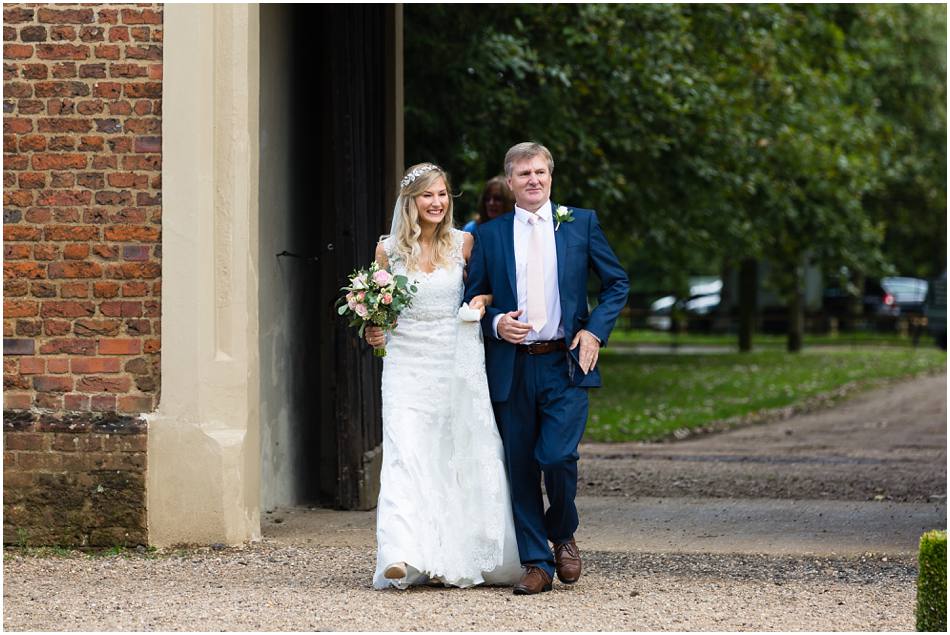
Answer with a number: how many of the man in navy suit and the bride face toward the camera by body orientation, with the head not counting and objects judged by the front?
2

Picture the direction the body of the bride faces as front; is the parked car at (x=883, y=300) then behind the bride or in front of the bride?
behind

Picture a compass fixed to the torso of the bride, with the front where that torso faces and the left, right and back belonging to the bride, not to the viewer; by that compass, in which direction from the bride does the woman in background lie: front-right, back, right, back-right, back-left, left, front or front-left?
back

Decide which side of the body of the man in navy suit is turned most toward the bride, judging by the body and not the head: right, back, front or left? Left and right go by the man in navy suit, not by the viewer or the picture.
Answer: right

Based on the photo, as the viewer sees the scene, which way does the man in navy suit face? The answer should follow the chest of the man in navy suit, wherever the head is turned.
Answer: toward the camera

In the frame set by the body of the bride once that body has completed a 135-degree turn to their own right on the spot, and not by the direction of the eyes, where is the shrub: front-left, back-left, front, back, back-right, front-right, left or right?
back

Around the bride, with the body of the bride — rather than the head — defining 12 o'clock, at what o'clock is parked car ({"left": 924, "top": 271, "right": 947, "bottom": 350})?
The parked car is roughly at 7 o'clock from the bride.

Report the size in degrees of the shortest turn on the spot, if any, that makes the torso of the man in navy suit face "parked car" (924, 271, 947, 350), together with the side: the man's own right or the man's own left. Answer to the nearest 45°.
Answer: approximately 180°

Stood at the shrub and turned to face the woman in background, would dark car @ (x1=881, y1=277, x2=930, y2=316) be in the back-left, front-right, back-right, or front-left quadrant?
front-right

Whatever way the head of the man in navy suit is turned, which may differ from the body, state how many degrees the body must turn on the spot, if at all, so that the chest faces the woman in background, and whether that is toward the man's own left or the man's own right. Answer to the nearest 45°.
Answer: approximately 180°

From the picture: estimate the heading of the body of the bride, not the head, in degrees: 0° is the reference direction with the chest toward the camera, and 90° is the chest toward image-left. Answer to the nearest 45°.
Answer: approximately 0°
